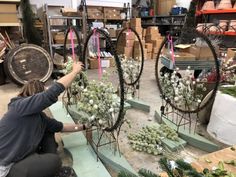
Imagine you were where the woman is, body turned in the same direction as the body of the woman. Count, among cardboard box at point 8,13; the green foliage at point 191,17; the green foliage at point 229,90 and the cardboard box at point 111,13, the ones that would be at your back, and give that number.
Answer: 0

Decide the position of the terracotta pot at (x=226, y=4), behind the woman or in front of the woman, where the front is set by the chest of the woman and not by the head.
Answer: in front

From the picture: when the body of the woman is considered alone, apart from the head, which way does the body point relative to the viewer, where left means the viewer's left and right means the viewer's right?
facing away from the viewer and to the right of the viewer

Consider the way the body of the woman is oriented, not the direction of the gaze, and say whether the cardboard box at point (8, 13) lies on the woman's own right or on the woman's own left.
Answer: on the woman's own left

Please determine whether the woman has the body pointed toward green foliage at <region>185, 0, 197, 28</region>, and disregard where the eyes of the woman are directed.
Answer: yes

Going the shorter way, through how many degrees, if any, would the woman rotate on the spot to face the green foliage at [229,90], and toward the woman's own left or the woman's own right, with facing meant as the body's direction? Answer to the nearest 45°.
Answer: approximately 45° to the woman's own right

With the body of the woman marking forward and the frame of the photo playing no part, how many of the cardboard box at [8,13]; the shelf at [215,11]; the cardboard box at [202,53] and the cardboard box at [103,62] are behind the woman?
0

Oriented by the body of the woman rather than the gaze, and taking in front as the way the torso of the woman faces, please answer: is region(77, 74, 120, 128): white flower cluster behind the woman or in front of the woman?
in front

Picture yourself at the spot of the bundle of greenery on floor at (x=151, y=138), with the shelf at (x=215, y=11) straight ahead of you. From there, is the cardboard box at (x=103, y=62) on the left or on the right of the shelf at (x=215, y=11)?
left

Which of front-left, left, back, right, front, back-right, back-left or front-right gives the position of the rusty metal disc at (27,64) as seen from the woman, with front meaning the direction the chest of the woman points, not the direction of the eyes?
front-left

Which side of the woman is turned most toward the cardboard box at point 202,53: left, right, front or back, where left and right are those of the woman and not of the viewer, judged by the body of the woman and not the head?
front

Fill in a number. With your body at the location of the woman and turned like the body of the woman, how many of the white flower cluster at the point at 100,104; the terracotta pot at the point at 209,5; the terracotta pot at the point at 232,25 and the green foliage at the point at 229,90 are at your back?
0

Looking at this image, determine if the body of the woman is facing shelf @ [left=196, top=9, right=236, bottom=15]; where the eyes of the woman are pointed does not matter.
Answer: yes

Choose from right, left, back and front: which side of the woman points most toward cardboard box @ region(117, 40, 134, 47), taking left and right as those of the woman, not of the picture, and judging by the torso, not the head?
front
